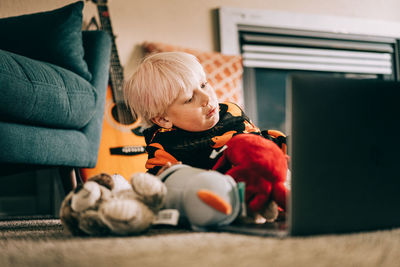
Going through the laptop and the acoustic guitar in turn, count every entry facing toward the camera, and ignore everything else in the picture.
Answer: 1

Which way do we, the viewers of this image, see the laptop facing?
facing away from the viewer and to the left of the viewer

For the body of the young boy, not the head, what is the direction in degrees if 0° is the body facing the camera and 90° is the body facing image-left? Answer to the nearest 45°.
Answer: approximately 315°

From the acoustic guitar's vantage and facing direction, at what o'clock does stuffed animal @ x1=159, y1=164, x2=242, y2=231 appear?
The stuffed animal is roughly at 12 o'clock from the acoustic guitar.

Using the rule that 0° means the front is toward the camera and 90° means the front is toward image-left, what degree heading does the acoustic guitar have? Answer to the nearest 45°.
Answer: approximately 0°

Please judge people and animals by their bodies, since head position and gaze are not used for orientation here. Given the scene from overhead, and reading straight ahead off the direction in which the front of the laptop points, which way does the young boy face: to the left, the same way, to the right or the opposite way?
the opposite way

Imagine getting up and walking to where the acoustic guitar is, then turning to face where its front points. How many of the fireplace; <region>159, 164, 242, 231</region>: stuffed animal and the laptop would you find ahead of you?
2

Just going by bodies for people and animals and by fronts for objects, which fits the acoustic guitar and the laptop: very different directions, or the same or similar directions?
very different directions

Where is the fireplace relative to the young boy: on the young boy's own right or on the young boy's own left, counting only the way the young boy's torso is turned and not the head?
on the young boy's own left

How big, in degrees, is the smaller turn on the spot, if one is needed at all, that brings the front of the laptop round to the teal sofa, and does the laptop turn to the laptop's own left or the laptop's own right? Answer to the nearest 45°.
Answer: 0° — it already faces it
